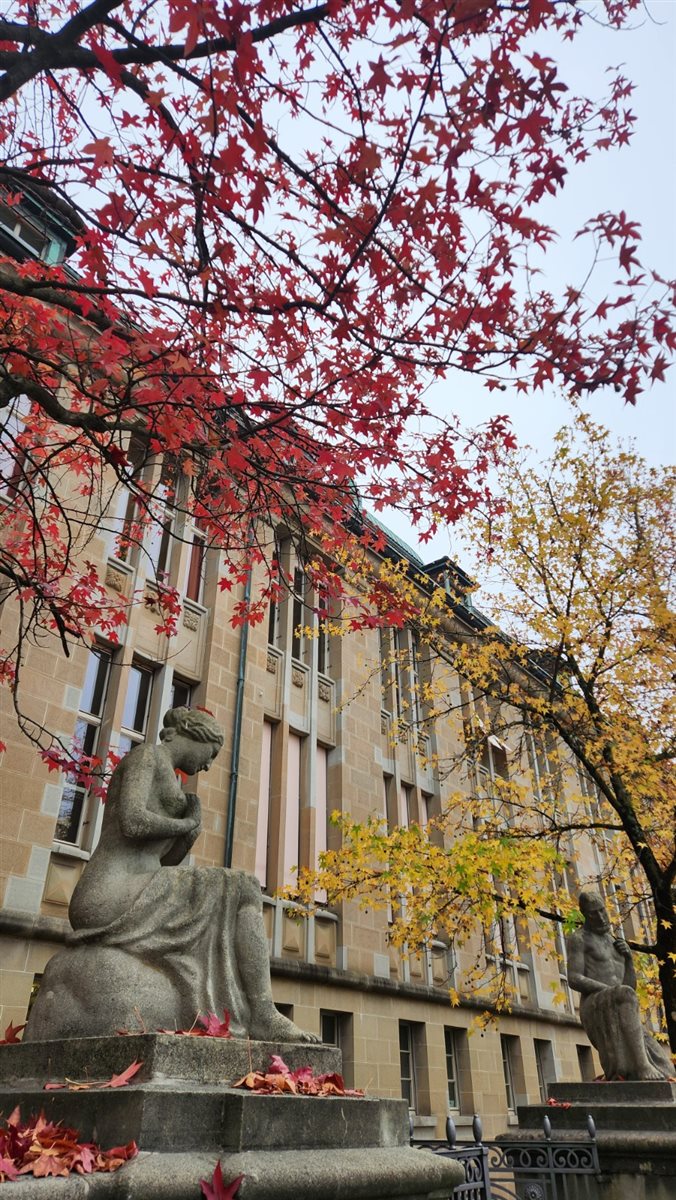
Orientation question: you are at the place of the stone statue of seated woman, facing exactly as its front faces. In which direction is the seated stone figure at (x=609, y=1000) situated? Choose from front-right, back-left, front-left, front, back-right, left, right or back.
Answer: front-left

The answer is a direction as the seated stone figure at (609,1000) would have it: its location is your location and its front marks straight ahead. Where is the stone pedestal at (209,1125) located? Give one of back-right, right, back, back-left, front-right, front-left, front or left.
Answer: front-right

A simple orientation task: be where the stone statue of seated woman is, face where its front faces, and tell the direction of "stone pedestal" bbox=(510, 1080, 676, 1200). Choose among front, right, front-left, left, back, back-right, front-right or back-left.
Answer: front-left

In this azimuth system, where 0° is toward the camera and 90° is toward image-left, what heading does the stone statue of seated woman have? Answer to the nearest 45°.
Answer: approximately 270°

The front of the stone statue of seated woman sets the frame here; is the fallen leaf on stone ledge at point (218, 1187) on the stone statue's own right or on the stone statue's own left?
on the stone statue's own right

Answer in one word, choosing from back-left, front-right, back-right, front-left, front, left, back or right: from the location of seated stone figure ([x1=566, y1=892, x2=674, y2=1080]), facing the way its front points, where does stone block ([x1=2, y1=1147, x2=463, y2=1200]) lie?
front-right

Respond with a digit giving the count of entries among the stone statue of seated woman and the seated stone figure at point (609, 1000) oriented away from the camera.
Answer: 0

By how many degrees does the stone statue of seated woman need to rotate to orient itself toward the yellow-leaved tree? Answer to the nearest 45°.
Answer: approximately 45° to its left
